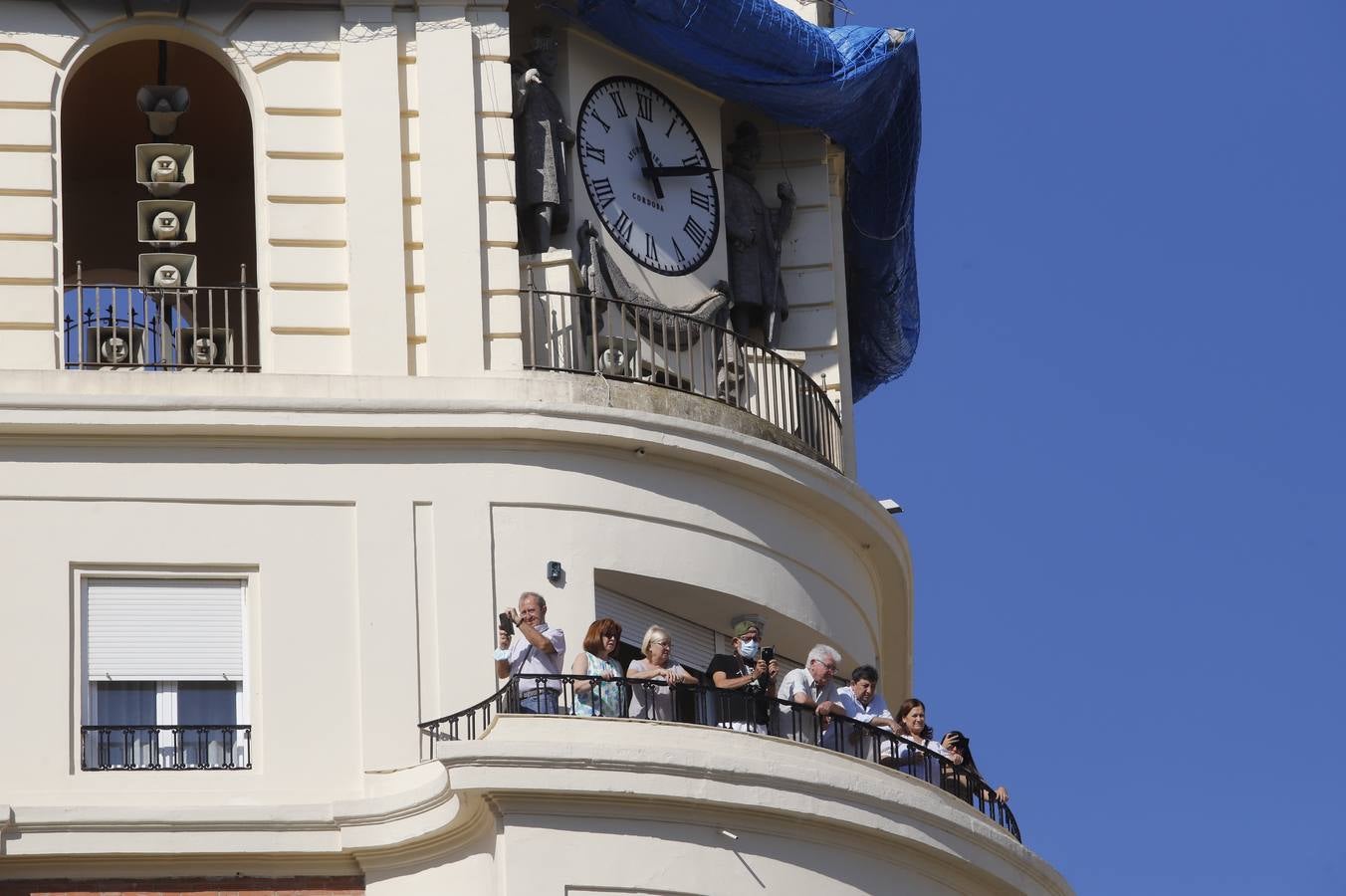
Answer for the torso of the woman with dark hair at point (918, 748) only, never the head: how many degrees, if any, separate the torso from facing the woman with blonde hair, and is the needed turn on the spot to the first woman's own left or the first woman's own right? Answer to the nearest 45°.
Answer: approximately 90° to the first woman's own right

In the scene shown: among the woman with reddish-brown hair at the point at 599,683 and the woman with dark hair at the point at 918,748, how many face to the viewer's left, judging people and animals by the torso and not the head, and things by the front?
0

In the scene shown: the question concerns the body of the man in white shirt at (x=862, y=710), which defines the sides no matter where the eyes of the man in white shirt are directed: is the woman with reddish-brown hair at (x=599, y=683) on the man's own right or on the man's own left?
on the man's own right
